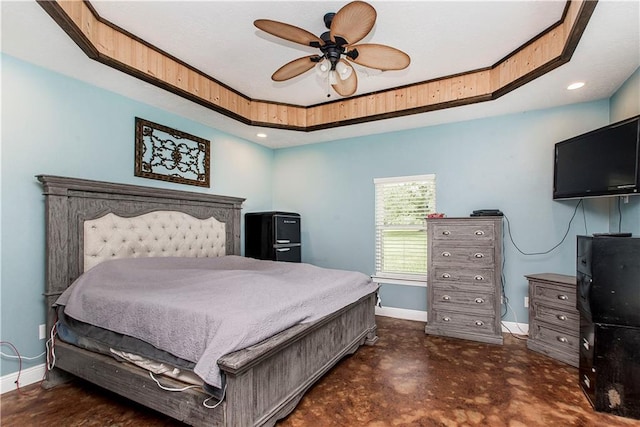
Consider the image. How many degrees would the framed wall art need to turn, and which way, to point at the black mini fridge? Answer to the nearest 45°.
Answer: approximately 45° to its left

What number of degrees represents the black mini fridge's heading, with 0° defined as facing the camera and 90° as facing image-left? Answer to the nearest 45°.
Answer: approximately 315°

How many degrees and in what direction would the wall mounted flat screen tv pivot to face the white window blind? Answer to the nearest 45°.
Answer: approximately 45° to its right

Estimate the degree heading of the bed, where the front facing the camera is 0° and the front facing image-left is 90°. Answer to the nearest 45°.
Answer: approximately 315°

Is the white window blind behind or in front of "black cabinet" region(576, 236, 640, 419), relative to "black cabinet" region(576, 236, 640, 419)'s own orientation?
in front

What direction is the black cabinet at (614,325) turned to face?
to the viewer's left

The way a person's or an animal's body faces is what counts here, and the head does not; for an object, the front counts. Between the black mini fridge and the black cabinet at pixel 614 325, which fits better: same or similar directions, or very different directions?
very different directions

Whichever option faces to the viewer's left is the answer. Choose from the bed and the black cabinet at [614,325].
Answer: the black cabinet

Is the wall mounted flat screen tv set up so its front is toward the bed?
yes

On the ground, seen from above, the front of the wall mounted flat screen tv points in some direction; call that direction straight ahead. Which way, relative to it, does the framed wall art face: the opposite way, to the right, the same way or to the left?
the opposite way

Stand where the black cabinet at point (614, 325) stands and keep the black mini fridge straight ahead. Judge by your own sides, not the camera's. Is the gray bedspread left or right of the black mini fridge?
left
